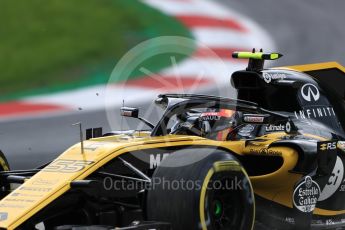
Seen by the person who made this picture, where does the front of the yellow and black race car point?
facing the viewer and to the left of the viewer
